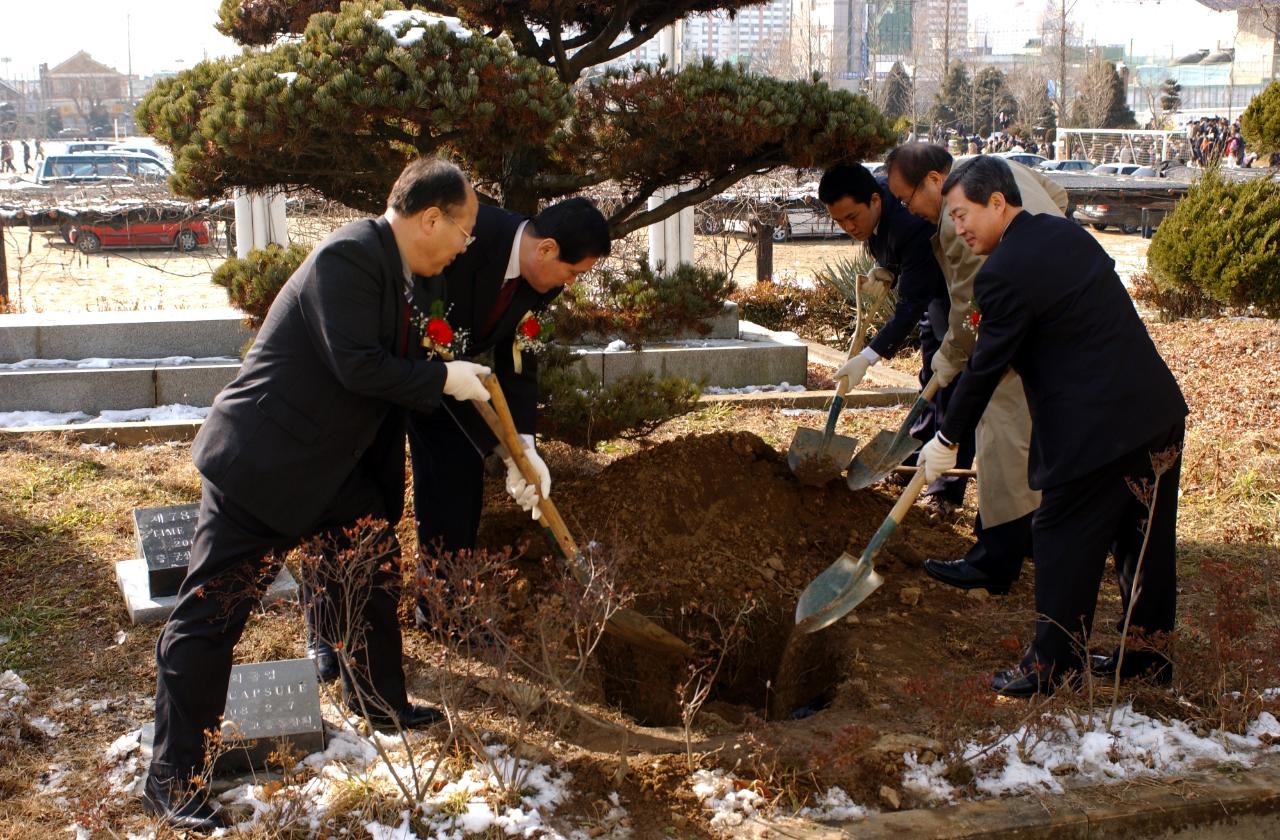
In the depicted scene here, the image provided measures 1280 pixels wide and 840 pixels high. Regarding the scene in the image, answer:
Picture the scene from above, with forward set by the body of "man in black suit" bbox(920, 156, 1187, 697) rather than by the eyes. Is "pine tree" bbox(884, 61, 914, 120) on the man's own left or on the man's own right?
on the man's own right

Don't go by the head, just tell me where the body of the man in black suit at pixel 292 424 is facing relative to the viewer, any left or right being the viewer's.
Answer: facing to the right of the viewer

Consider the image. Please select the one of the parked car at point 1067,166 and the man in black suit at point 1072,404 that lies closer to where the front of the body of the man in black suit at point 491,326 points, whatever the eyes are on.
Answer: the man in black suit

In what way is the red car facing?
to the viewer's left

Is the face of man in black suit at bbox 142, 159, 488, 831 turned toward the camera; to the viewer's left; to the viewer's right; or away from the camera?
to the viewer's right

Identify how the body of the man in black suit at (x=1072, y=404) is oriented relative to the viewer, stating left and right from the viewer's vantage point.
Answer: facing to the left of the viewer

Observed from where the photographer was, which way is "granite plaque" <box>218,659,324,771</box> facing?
facing the viewer

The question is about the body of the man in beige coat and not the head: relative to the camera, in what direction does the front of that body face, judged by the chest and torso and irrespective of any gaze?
to the viewer's left

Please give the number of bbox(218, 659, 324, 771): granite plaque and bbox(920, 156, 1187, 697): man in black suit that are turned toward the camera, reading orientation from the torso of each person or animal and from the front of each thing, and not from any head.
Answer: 1

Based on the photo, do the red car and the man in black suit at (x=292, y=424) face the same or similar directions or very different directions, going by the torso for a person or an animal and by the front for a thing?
very different directions
